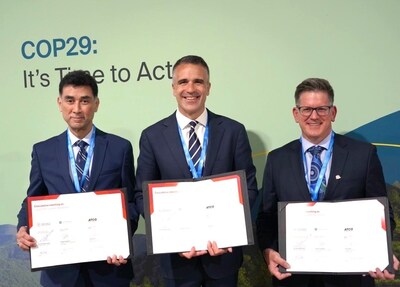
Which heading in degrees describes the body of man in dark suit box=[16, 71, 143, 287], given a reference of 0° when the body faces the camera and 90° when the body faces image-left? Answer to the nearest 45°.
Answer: approximately 0°

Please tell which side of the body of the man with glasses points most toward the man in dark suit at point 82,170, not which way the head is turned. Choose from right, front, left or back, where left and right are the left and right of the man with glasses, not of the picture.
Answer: right

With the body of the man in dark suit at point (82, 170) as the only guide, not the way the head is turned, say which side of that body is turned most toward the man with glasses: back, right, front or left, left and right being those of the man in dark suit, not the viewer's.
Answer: left

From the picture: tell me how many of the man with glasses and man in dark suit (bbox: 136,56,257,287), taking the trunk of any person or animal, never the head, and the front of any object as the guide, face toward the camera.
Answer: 2

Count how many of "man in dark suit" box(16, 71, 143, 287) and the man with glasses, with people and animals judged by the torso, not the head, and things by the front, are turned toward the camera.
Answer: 2
